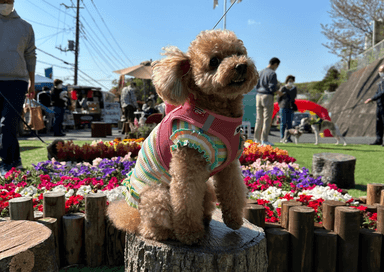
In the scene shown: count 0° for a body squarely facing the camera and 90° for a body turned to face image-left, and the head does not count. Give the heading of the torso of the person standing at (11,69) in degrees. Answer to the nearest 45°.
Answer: approximately 0°

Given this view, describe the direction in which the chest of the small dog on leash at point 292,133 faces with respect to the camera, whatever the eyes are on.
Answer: to the viewer's right

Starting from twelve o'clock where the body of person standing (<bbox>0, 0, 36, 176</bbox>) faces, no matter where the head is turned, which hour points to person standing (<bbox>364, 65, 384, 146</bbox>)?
person standing (<bbox>364, 65, 384, 146</bbox>) is roughly at 9 o'clock from person standing (<bbox>0, 0, 36, 176</bbox>).

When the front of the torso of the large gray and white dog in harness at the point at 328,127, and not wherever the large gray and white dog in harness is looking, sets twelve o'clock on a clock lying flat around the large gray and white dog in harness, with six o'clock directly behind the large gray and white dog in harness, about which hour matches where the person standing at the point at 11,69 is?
The person standing is roughly at 10 o'clock from the large gray and white dog in harness.

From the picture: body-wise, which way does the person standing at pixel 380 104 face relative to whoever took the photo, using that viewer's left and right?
facing to the left of the viewer

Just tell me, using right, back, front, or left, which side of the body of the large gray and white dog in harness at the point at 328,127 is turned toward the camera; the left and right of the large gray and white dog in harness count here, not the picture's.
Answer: left

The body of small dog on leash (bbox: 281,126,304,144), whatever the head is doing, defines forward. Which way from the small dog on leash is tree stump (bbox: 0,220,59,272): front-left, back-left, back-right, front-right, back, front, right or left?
right

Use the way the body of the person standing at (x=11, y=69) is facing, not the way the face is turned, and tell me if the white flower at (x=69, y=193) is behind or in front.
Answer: in front

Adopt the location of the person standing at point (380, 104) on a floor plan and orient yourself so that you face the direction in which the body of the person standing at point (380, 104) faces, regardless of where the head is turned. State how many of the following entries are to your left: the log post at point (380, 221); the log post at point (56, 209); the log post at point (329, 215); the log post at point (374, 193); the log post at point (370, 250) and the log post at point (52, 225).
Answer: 6

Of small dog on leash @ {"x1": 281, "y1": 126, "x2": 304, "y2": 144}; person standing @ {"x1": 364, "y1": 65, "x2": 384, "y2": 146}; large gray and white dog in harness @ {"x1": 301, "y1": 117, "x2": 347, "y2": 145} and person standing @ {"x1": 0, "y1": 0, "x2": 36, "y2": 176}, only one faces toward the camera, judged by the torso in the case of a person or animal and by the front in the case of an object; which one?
person standing @ {"x1": 0, "y1": 0, "x2": 36, "y2": 176}
